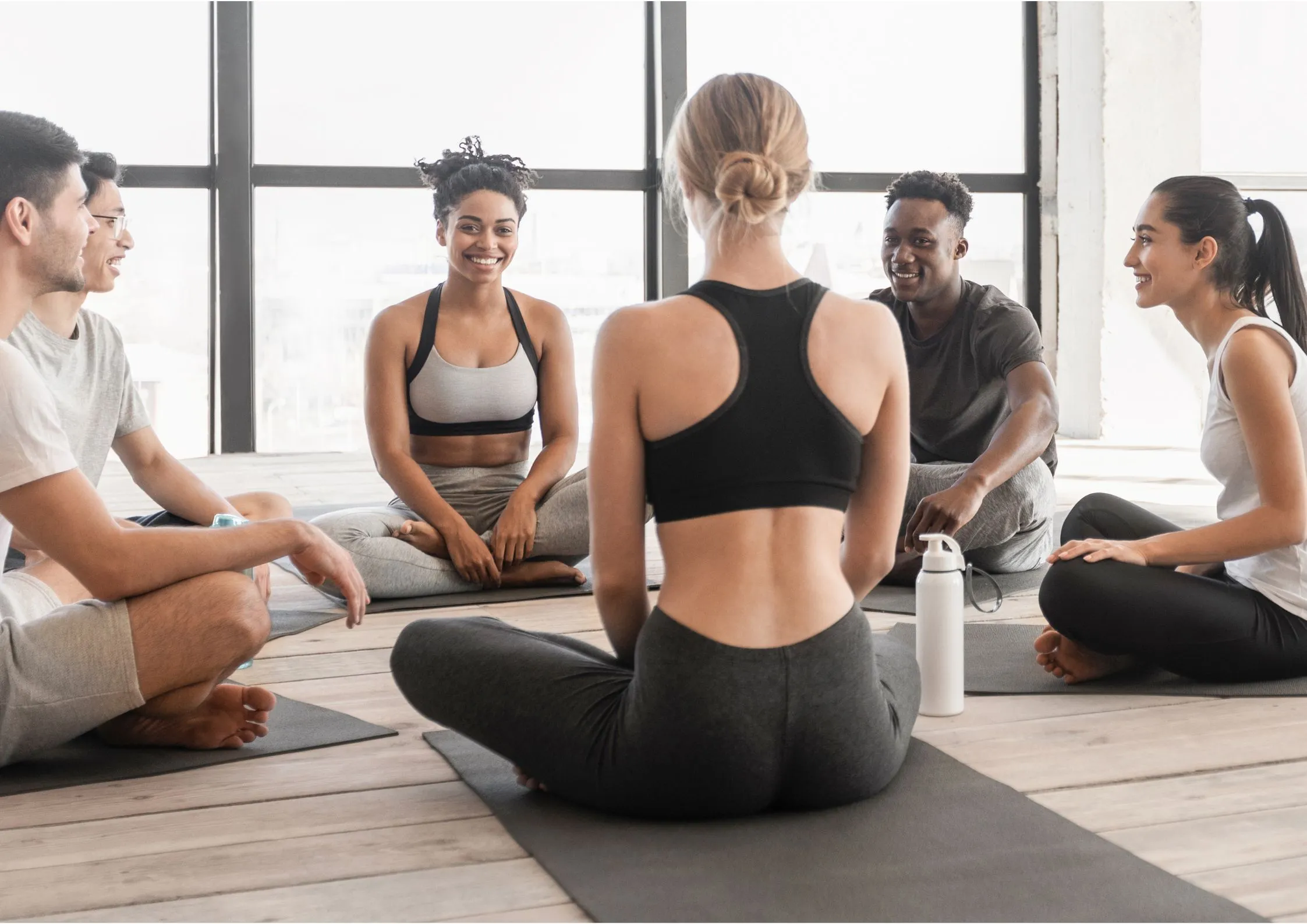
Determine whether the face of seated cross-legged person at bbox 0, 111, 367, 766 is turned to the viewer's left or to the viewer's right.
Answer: to the viewer's right

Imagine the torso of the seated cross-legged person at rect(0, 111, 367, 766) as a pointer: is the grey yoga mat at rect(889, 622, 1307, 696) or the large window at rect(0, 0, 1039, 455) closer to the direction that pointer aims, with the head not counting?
the grey yoga mat

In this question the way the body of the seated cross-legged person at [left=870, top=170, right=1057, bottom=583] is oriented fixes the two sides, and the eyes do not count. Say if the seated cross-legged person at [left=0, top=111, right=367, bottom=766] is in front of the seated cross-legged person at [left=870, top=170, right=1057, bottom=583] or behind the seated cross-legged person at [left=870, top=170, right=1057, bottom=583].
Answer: in front

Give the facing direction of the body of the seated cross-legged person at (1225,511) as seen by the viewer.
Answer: to the viewer's left

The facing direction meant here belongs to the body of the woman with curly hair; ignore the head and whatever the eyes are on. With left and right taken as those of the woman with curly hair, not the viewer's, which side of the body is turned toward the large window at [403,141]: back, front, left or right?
back

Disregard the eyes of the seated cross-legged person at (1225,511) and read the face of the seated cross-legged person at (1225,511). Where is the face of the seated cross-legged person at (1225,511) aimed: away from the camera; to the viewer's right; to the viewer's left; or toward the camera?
to the viewer's left

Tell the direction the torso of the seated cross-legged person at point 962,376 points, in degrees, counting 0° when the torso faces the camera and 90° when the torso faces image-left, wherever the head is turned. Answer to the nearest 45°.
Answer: approximately 45°

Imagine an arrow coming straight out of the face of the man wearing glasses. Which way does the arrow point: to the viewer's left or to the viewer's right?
to the viewer's right

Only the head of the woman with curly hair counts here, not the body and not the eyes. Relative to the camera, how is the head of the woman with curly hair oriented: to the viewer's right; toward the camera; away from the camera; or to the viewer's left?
toward the camera

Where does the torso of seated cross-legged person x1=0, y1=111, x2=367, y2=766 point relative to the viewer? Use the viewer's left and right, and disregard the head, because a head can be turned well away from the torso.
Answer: facing to the right of the viewer

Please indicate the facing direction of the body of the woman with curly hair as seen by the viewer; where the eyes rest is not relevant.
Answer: toward the camera

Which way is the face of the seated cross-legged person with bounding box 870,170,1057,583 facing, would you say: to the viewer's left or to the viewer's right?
to the viewer's left

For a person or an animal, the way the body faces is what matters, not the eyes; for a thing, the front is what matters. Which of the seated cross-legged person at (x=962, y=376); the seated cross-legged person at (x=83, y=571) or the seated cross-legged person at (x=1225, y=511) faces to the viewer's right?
the seated cross-legged person at (x=83, y=571)
